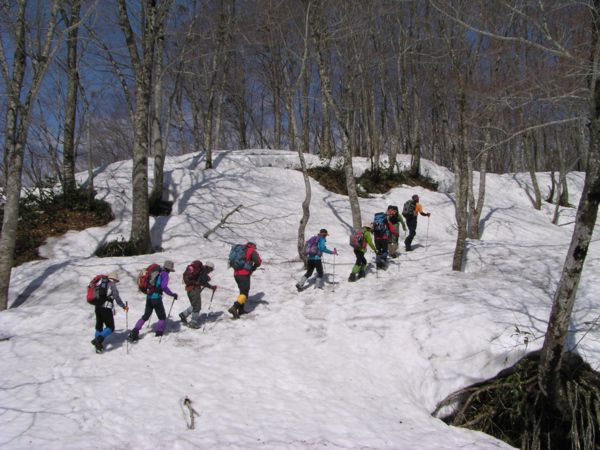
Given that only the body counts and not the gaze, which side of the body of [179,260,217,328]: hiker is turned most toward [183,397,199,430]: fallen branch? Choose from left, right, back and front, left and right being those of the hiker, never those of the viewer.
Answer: right

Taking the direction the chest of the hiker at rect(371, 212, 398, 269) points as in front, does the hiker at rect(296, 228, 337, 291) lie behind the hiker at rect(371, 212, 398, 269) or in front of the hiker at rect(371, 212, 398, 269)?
behind

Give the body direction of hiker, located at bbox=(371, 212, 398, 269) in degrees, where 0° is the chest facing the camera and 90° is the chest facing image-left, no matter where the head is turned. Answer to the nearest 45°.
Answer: approximately 225°

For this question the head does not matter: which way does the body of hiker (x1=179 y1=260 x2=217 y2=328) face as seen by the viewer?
to the viewer's right

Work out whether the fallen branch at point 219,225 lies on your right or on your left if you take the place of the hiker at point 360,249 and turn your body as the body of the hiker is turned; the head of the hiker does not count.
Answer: on your left

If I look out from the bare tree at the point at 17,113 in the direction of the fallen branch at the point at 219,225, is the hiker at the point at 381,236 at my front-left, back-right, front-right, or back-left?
front-right

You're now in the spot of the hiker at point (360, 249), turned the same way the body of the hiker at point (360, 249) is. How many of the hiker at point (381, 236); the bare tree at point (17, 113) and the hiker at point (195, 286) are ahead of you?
1

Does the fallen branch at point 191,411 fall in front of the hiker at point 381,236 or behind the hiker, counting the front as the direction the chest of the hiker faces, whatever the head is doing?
behind

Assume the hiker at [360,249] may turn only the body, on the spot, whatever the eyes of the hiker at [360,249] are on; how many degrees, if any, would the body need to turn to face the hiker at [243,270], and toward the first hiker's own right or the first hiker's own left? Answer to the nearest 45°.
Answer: approximately 180°

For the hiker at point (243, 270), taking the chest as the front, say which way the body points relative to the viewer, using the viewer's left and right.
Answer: facing away from the viewer and to the right of the viewer

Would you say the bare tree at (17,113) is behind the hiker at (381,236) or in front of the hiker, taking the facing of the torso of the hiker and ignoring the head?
behind

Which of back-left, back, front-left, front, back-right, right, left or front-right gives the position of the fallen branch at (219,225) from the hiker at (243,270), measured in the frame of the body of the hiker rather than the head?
front-left

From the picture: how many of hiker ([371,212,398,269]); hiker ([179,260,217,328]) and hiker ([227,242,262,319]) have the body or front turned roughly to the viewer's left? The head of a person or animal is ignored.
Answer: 0

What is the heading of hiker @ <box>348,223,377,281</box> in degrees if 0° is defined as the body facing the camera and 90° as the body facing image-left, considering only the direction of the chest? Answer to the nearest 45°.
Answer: approximately 225°

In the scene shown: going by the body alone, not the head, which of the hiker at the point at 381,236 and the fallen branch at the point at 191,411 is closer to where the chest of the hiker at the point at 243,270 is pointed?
the hiker

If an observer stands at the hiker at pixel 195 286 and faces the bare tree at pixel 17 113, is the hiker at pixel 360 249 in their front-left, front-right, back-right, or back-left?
back-right
